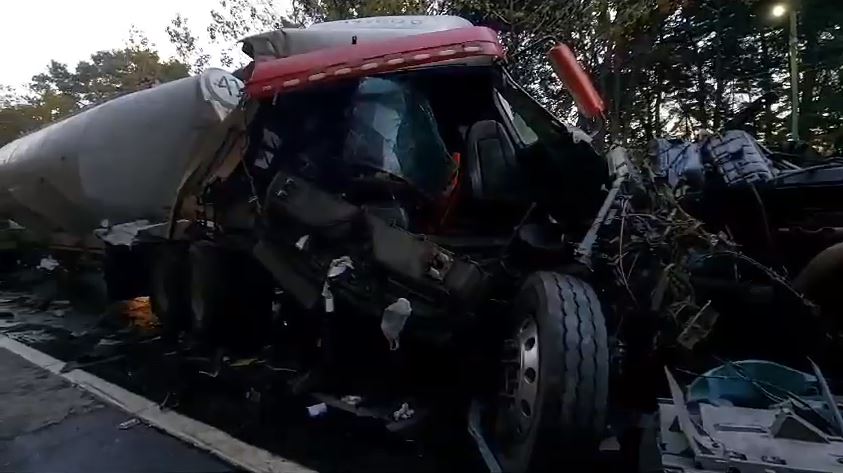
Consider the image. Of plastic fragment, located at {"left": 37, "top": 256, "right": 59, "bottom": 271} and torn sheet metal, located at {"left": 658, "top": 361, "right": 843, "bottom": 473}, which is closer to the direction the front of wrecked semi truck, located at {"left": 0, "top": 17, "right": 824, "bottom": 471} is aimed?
the torn sheet metal

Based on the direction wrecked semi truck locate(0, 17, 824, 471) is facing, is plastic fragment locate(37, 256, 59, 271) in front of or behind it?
behind

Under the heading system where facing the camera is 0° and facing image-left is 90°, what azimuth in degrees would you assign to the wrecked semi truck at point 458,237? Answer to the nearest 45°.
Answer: approximately 315°
